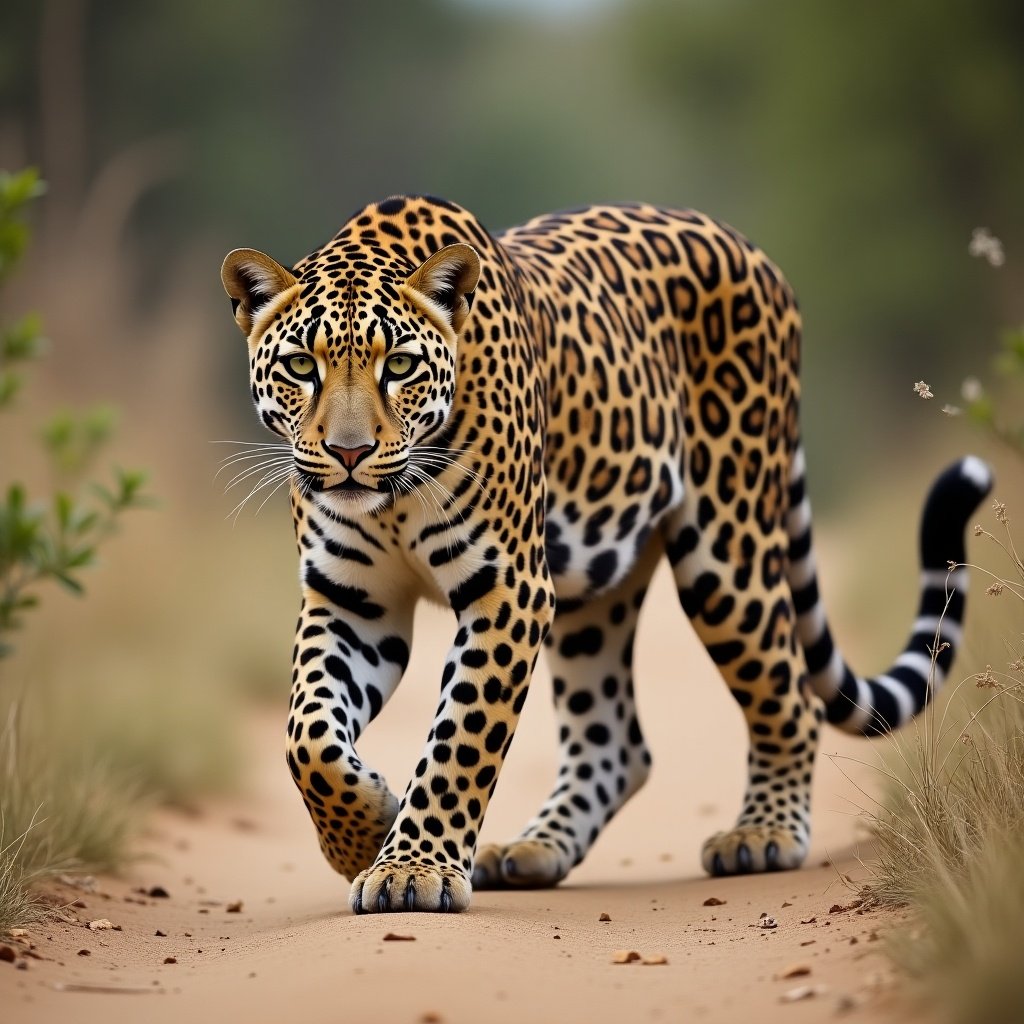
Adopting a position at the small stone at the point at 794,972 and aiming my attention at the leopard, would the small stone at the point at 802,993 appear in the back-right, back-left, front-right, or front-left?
back-left

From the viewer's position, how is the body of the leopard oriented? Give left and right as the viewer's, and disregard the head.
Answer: facing the viewer and to the left of the viewer
